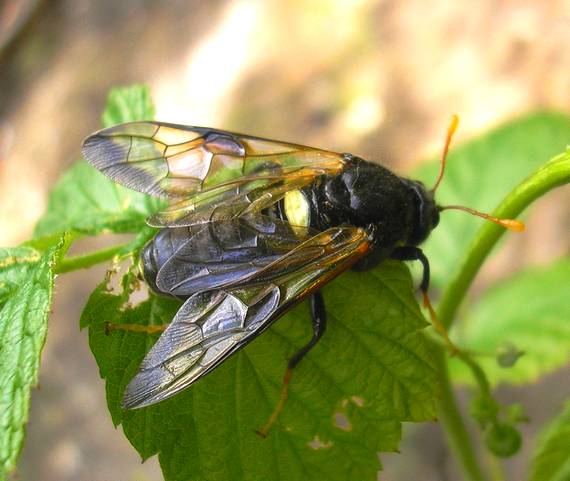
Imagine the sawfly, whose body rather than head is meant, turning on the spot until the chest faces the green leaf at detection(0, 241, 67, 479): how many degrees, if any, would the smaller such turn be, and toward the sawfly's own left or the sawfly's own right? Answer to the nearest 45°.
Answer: approximately 135° to the sawfly's own right

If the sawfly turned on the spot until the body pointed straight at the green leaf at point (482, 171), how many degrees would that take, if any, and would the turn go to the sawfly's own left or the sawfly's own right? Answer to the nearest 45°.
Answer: approximately 45° to the sawfly's own left

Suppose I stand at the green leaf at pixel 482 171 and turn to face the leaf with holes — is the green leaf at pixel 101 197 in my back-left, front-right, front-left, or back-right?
front-right

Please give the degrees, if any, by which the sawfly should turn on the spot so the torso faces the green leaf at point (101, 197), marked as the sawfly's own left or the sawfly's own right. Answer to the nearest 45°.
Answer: approximately 135° to the sawfly's own left

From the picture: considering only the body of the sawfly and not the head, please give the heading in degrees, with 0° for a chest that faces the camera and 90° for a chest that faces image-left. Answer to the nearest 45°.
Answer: approximately 270°
